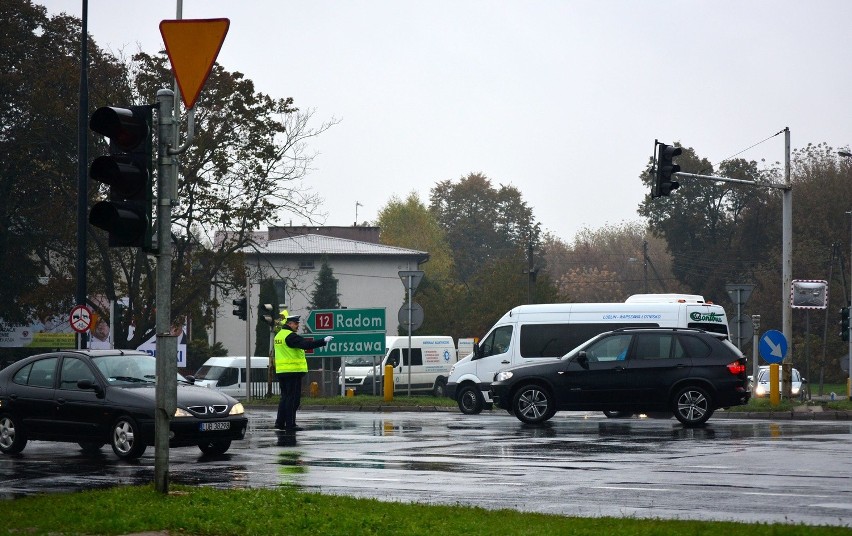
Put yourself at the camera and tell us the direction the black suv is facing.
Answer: facing to the left of the viewer

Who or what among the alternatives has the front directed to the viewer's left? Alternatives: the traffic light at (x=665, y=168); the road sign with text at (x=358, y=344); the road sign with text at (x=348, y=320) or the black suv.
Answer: the black suv

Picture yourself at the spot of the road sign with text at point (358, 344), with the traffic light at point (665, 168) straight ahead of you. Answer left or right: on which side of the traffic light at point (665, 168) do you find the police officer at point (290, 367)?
right

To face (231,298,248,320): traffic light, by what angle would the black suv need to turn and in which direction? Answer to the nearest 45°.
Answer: approximately 45° to its right

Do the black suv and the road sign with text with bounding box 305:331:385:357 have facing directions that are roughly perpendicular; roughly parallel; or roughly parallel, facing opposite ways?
roughly perpendicular

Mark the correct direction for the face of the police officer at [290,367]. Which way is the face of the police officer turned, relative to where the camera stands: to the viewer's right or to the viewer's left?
to the viewer's right

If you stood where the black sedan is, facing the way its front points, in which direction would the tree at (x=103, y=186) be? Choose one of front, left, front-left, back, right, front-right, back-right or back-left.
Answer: back-left

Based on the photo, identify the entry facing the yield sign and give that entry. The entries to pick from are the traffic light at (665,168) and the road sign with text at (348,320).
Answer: the road sign with text

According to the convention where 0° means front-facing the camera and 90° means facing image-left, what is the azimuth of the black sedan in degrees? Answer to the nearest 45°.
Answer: approximately 315°

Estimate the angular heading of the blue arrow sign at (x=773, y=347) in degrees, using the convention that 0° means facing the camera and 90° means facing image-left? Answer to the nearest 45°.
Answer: approximately 0°
